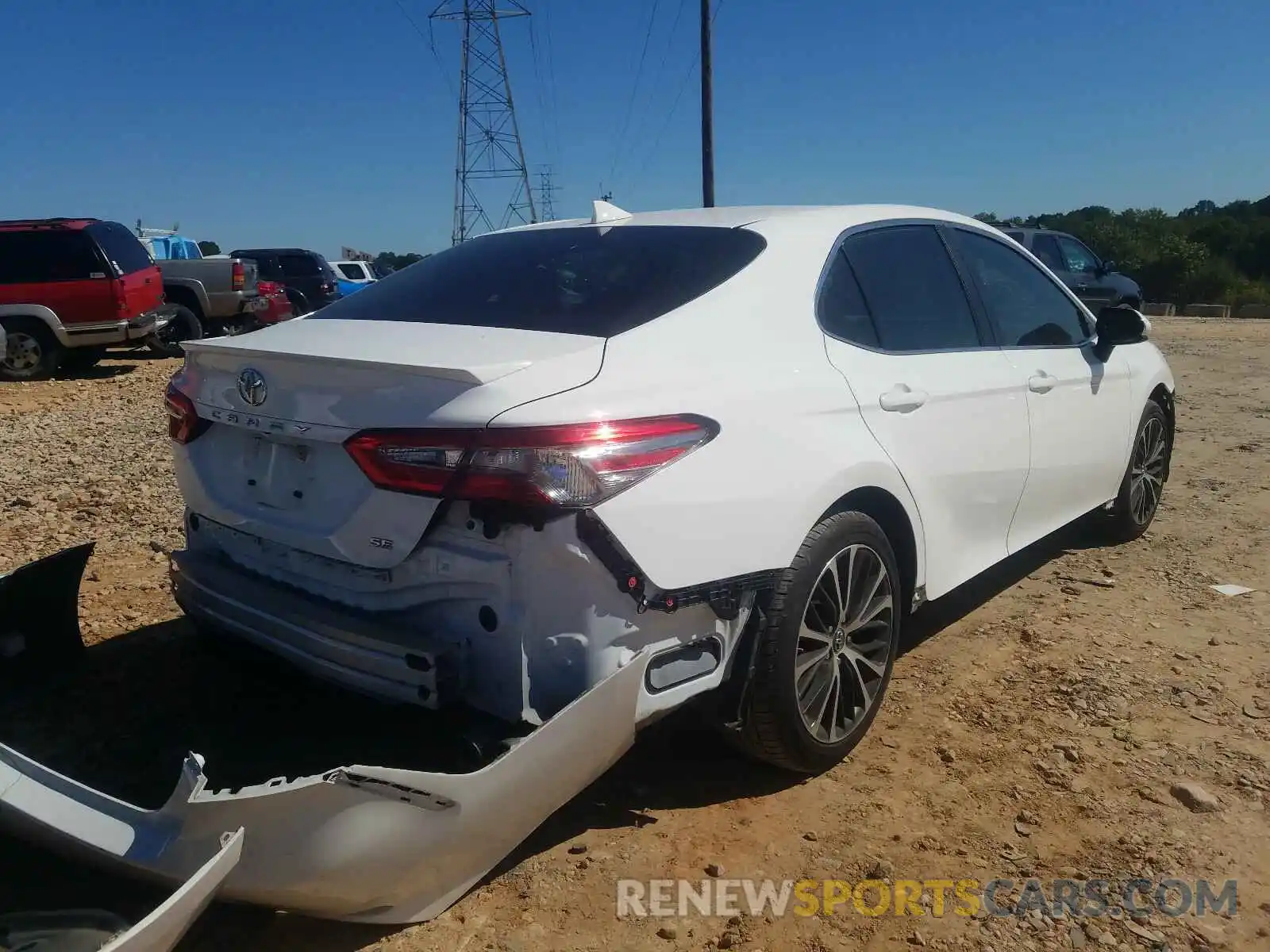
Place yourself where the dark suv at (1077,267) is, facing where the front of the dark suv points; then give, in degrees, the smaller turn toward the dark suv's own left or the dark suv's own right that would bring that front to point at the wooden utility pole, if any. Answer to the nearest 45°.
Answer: approximately 180°

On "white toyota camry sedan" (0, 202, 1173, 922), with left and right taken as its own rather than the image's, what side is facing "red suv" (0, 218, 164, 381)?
left

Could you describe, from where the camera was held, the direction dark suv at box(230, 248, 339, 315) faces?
facing away from the viewer and to the left of the viewer

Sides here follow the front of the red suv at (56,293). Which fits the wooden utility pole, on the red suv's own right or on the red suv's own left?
on the red suv's own right

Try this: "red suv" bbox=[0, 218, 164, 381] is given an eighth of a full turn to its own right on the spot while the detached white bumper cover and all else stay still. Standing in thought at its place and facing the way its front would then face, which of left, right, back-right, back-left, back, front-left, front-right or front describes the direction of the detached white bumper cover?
back

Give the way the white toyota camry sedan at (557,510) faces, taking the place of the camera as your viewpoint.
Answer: facing away from the viewer and to the right of the viewer

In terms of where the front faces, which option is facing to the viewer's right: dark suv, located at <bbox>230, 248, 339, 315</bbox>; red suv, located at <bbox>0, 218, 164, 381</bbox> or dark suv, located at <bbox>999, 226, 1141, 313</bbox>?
dark suv, located at <bbox>999, 226, 1141, 313</bbox>

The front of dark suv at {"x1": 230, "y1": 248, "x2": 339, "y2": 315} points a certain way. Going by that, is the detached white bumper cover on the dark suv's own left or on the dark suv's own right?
on the dark suv's own left

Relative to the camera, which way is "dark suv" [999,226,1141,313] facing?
to the viewer's right

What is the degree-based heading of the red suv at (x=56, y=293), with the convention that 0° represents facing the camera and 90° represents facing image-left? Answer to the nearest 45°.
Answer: approximately 135°

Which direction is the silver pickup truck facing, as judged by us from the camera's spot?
facing away from the viewer and to the left of the viewer

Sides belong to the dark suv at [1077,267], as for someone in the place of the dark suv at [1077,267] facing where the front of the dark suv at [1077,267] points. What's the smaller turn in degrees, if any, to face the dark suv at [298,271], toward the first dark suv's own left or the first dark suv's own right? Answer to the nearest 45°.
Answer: approximately 180°
